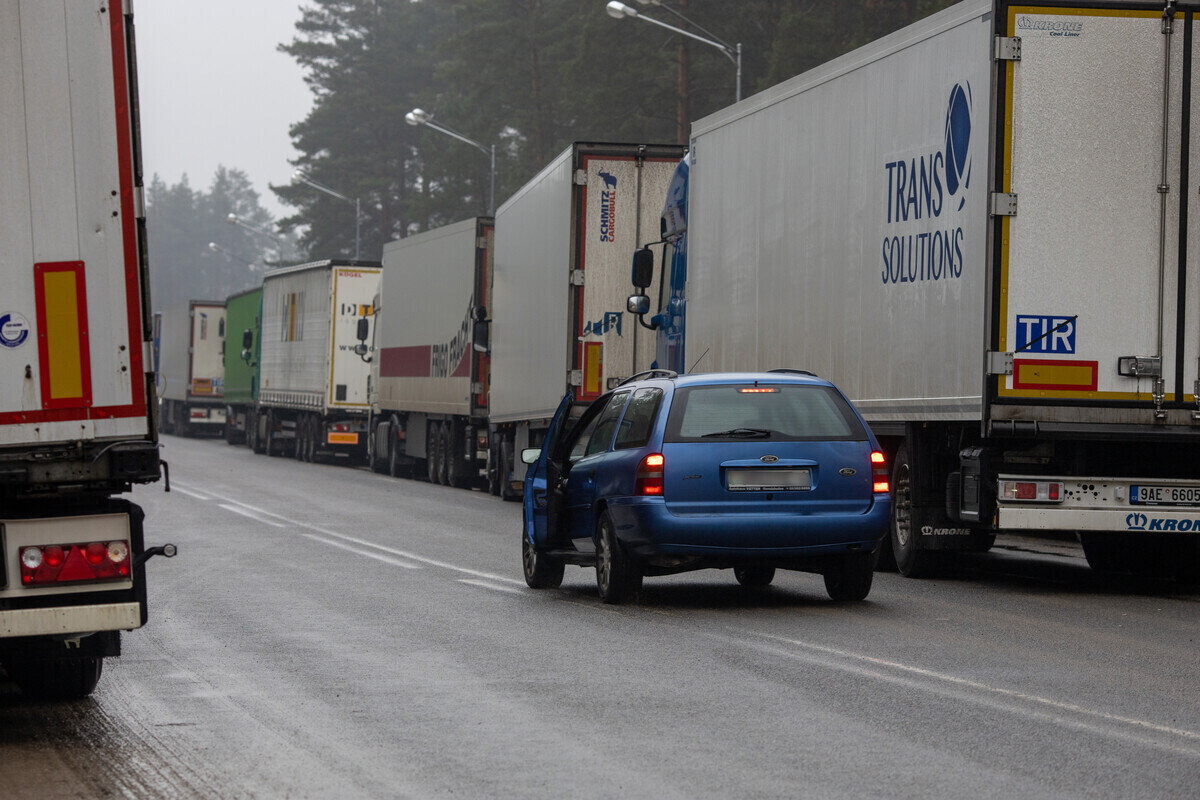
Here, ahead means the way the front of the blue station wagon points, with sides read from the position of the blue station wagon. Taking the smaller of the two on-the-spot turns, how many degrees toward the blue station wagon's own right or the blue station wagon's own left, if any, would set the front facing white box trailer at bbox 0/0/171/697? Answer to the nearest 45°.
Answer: approximately 135° to the blue station wagon's own left

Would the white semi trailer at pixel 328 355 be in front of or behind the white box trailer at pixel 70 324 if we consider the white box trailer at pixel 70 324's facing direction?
in front

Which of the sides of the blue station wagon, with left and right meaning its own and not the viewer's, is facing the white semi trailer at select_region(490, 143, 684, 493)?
front

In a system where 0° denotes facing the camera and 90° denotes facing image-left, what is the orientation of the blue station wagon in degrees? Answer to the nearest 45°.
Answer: approximately 180°

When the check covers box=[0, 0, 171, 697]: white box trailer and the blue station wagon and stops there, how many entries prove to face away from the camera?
2

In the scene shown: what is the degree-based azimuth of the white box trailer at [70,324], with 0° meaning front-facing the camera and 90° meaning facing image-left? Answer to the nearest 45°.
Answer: approximately 180°

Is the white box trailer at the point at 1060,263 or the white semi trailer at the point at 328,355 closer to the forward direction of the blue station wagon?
the white semi trailer

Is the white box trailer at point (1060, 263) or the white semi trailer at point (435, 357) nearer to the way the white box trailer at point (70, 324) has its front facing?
the white semi trailer

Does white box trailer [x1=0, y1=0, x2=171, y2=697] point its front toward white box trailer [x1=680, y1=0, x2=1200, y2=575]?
no
